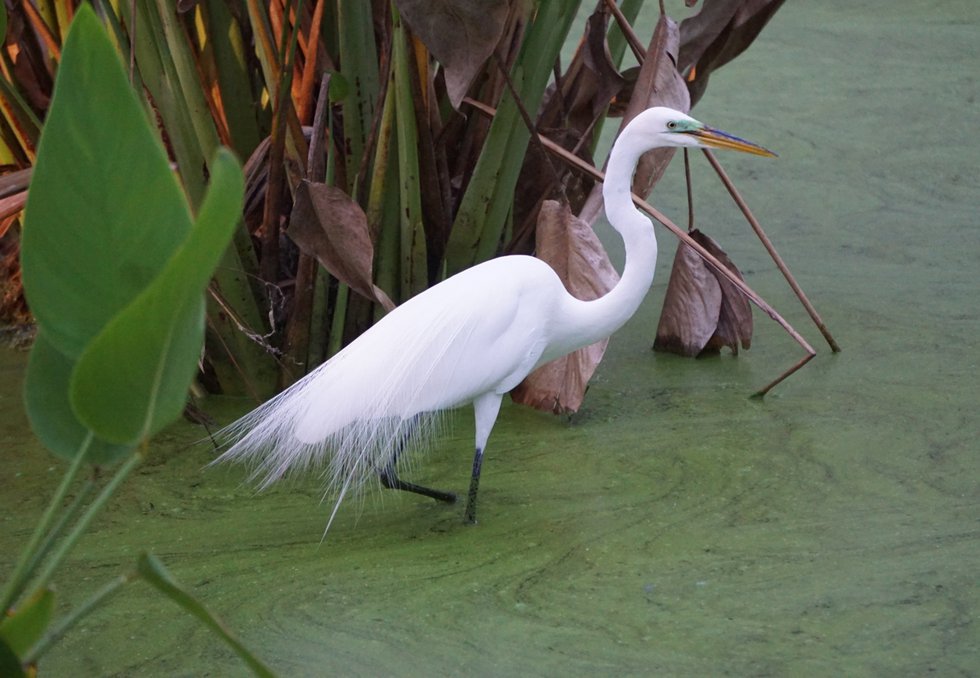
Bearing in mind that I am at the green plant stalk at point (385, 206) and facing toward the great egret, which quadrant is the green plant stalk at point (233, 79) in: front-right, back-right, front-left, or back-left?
back-right

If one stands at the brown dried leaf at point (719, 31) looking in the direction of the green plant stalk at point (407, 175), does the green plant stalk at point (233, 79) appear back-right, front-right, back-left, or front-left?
front-right

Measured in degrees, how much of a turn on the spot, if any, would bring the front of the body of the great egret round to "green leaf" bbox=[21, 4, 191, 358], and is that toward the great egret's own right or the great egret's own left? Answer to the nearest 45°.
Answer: approximately 90° to the great egret's own right

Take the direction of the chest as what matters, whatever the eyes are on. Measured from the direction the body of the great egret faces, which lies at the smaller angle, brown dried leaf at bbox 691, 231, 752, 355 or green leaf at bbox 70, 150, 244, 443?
the brown dried leaf

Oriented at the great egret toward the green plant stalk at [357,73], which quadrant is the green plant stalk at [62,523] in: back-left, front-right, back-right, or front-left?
back-left

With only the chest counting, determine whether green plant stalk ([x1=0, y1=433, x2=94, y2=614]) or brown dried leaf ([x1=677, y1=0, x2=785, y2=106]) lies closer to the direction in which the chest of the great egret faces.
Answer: the brown dried leaf

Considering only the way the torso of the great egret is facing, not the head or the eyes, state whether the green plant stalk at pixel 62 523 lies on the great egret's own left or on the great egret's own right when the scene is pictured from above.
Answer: on the great egret's own right

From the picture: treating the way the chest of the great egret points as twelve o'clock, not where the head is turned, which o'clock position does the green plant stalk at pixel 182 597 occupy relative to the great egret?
The green plant stalk is roughly at 3 o'clock from the great egret.

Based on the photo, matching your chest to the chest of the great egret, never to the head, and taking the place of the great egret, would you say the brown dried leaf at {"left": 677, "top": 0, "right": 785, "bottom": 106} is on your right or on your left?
on your left

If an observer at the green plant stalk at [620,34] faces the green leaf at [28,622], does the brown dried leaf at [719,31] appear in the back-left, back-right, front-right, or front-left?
back-left

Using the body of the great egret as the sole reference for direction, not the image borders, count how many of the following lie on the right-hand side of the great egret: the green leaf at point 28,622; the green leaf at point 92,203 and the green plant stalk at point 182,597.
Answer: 3

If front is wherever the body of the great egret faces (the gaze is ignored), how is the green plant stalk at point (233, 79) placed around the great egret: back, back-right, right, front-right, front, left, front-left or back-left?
back-left

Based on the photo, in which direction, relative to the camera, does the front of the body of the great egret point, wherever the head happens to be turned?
to the viewer's right

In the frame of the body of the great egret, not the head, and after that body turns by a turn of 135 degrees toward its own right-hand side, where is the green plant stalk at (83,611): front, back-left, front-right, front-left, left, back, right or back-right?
front-left
